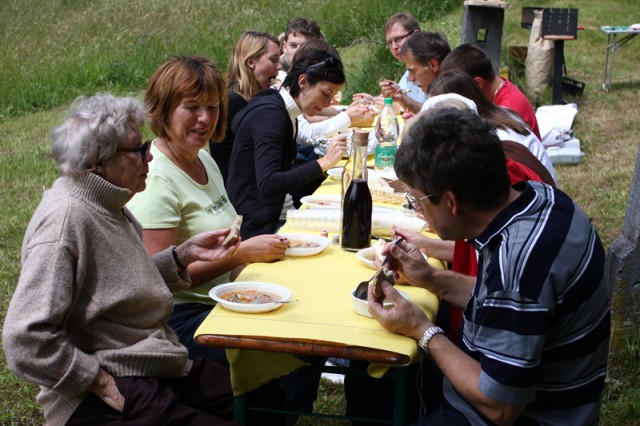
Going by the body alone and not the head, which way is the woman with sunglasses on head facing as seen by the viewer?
to the viewer's right

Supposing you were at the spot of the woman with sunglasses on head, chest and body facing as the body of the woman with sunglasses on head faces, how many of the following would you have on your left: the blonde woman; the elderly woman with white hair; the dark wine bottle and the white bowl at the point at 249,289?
1

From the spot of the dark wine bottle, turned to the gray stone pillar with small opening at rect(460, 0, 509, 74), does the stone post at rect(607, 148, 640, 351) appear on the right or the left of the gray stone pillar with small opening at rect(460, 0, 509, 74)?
right

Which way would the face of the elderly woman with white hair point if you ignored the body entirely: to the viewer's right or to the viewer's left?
to the viewer's right

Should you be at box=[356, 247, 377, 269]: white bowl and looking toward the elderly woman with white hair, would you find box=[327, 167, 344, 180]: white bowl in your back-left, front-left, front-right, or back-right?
back-right

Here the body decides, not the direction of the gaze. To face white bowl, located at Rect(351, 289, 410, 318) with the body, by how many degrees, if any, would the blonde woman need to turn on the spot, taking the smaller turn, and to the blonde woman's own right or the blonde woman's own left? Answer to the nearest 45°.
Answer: approximately 90° to the blonde woman's own right

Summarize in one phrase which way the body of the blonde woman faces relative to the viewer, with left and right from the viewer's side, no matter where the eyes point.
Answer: facing to the right of the viewer

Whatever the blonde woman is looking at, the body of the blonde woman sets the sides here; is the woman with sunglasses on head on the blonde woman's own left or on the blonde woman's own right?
on the blonde woman's own right

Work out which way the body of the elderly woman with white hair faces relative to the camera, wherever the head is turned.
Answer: to the viewer's right

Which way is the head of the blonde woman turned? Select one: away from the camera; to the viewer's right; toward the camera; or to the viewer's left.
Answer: to the viewer's right
